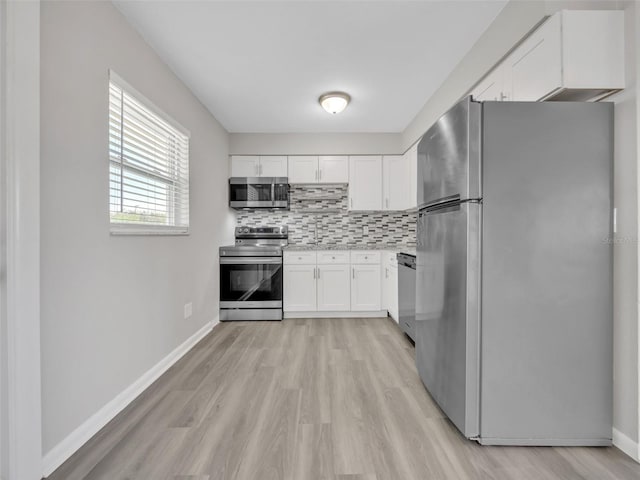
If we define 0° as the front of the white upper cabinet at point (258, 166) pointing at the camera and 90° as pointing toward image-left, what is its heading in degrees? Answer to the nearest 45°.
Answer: approximately 0°

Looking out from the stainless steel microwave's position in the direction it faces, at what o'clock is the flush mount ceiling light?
The flush mount ceiling light is roughly at 11 o'clock from the stainless steel microwave.

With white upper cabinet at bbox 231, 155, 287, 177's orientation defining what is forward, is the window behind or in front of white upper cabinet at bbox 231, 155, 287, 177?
in front

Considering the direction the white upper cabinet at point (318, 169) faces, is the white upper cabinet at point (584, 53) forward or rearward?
forward

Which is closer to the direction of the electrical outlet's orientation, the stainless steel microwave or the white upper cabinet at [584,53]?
the white upper cabinet

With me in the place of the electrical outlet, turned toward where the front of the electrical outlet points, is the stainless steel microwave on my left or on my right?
on my left

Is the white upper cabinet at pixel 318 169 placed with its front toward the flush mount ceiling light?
yes

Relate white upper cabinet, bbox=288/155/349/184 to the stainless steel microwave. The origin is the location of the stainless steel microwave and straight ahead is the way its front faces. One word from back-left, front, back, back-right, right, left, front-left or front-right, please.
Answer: left

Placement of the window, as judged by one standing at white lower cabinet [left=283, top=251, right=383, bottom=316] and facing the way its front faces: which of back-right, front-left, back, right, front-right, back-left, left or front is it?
front-right

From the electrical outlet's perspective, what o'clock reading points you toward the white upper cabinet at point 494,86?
The white upper cabinet is roughly at 12 o'clock from the electrical outlet.
